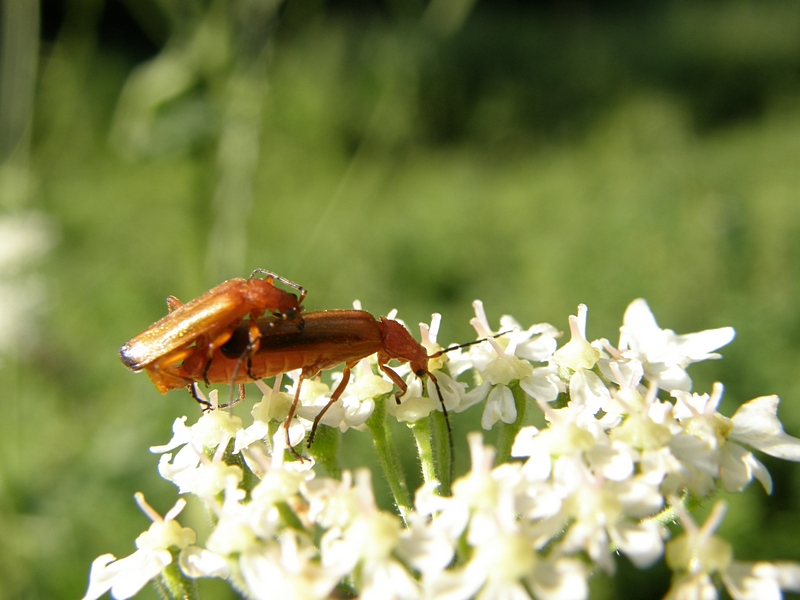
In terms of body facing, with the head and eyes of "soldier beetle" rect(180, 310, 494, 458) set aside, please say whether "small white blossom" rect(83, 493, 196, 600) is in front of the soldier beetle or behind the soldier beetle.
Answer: behind

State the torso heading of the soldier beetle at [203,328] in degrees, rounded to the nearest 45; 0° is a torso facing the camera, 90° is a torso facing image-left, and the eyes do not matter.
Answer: approximately 270°

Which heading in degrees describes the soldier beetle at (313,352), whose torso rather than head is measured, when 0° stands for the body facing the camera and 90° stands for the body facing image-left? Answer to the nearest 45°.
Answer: approximately 270°
